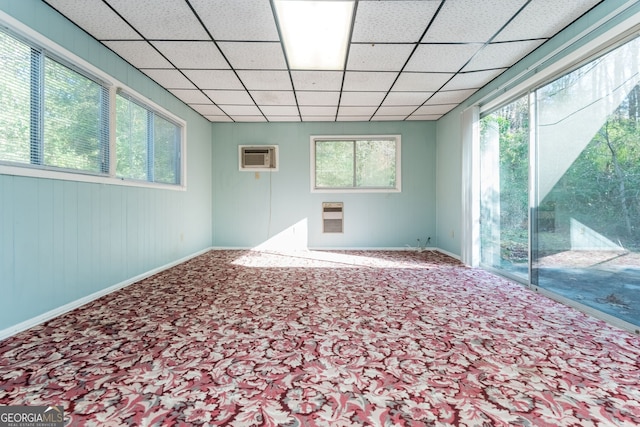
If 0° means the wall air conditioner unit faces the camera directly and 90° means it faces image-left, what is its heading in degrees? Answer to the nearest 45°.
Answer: approximately 0°

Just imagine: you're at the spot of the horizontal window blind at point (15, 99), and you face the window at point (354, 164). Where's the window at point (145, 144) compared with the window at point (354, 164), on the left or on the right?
left

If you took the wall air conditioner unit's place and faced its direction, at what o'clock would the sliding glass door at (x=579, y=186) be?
The sliding glass door is roughly at 11 o'clock from the wall air conditioner unit.

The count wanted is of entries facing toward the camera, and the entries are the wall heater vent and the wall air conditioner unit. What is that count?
2

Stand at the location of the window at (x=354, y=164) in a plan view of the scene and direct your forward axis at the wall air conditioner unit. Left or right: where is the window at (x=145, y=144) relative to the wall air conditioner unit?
left

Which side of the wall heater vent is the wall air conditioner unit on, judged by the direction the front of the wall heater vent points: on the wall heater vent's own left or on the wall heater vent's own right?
on the wall heater vent's own right

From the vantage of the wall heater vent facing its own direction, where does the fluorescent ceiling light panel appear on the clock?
The fluorescent ceiling light panel is roughly at 12 o'clock from the wall heater vent.

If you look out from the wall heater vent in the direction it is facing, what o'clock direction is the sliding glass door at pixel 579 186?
The sliding glass door is roughly at 11 o'clock from the wall heater vent.

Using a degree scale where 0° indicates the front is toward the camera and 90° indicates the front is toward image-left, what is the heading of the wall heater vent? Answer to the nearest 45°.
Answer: approximately 0°
